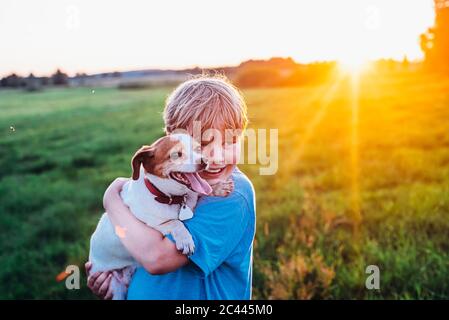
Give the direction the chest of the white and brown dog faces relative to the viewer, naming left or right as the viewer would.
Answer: facing the viewer and to the right of the viewer

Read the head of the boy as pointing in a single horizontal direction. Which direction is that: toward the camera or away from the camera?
toward the camera
